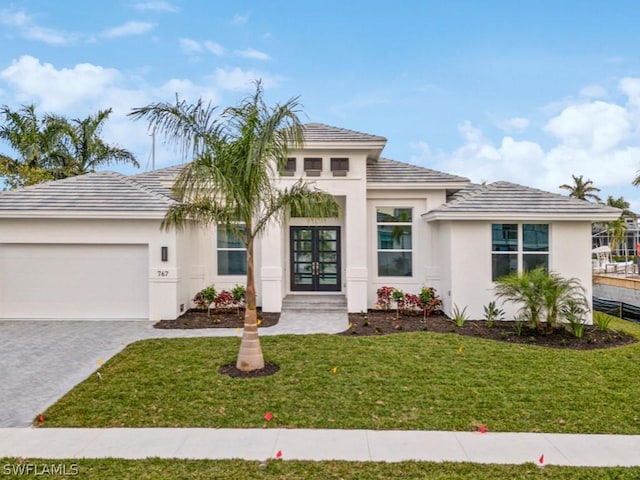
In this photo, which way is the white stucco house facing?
toward the camera

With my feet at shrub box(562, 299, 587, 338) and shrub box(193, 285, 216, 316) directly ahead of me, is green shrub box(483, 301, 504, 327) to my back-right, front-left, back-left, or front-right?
front-right

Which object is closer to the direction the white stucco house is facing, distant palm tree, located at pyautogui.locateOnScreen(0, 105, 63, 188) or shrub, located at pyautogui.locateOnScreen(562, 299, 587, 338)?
the shrub

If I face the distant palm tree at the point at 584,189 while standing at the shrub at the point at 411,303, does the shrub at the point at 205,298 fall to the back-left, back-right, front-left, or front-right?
back-left

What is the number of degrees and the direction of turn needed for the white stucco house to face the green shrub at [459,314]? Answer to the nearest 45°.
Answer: approximately 90° to its left

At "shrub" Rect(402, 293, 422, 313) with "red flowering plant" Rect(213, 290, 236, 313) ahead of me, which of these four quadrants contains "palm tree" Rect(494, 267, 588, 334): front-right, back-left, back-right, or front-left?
back-left

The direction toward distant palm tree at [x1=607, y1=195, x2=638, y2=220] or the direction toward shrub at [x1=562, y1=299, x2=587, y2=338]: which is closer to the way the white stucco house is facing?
the shrub

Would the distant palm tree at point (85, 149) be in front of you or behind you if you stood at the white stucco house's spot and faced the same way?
behind

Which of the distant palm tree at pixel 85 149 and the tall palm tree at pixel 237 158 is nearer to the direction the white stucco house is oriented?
the tall palm tree

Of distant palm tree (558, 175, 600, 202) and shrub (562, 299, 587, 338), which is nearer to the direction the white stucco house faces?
the shrub
